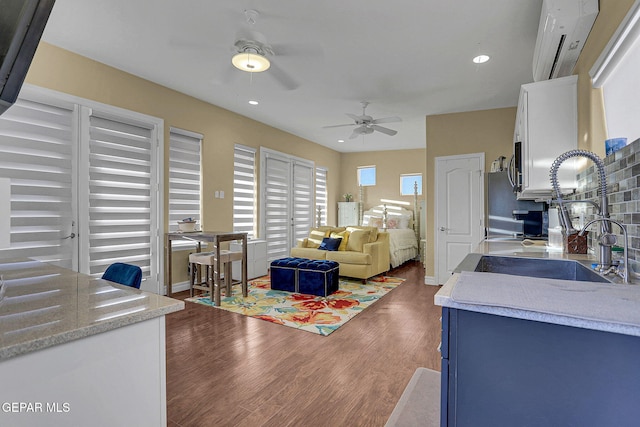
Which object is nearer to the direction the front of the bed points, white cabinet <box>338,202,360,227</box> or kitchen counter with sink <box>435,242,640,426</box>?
the kitchen counter with sink

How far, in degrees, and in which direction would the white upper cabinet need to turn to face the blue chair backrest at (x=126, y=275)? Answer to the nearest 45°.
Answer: approximately 45° to its left

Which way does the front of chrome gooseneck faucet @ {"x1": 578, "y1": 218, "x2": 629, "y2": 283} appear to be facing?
to the viewer's left

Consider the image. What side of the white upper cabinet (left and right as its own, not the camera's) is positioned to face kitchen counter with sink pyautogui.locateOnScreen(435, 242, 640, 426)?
left

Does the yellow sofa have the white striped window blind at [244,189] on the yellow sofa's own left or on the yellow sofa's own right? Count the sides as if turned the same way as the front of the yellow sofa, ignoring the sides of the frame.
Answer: on the yellow sofa's own right

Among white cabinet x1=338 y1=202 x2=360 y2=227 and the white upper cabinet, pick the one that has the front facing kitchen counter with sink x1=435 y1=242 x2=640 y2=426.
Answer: the white cabinet

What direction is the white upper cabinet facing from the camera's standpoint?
to the viewer's left

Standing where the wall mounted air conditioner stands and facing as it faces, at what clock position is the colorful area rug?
The colorful area rug is roughly at 12 o'clock from the wall mounted air conditioner.

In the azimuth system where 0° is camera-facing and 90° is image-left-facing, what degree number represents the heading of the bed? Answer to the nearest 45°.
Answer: approximately 0°

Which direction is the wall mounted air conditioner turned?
to the viewer's left

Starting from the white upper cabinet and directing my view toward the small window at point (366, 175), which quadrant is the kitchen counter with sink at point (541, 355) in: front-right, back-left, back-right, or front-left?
back-left

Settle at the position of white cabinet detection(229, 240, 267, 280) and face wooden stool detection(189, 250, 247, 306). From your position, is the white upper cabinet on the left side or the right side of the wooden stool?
left

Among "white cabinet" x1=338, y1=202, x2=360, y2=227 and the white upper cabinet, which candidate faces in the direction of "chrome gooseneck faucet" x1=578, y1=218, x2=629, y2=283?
the white cabinet
